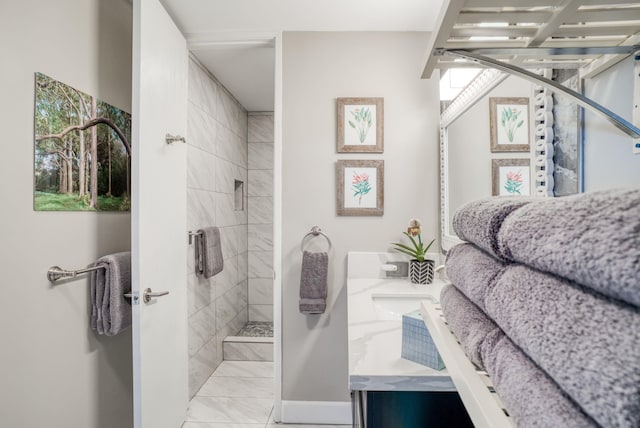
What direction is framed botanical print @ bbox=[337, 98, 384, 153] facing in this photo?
toward the camera

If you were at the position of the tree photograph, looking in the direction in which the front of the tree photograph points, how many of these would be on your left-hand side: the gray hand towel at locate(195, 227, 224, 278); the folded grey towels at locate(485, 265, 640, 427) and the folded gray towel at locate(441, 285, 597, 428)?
1

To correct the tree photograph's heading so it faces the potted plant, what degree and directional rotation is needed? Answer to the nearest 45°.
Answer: approximately 45° to its left

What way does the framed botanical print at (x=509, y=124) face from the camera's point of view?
toward the camera

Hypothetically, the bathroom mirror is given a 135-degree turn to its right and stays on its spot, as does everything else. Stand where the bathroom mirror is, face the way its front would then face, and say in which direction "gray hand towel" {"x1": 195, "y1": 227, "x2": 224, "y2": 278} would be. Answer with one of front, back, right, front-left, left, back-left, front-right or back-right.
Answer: left

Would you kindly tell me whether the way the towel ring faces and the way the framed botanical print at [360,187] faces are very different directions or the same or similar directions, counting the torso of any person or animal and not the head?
same or similar directions

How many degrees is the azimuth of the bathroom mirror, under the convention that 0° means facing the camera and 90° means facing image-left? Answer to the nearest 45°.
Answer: approximately 45°

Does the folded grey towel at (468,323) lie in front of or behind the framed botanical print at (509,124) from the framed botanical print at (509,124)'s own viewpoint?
in front

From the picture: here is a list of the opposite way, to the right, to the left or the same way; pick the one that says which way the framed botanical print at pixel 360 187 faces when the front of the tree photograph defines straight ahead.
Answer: to the right

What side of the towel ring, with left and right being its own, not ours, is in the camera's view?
front

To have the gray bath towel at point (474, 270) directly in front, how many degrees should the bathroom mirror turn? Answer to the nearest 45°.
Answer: approximately 45° to its left

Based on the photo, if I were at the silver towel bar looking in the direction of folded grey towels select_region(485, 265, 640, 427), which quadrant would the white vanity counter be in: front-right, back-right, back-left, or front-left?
front-left

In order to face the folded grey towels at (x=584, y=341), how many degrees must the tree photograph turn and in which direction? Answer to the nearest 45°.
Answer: approximately 45° to its right

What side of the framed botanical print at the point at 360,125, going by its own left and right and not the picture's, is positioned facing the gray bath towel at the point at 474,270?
front
